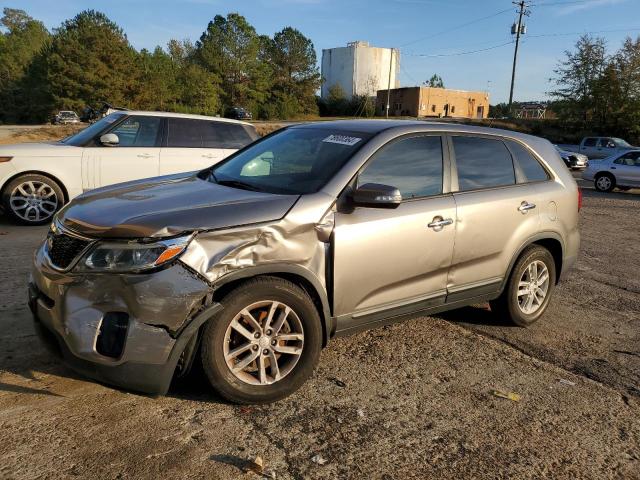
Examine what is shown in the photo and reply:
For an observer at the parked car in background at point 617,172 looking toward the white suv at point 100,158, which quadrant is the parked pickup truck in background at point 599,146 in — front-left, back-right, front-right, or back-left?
back-right

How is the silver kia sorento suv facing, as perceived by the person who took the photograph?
facing the viewer and to the left of the viewer

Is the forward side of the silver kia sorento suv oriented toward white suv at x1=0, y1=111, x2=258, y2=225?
no

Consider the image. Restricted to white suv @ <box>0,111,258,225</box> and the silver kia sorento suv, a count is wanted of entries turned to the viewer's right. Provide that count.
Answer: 0

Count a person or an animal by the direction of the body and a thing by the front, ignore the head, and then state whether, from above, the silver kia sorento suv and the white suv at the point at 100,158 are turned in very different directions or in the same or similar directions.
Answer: same or similar directions

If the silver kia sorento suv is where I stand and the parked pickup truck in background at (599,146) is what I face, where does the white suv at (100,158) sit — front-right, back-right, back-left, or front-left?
front-left

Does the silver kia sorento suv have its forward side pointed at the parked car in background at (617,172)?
no

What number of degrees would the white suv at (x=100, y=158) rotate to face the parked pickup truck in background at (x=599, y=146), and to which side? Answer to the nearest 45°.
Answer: approximately 135° to its right

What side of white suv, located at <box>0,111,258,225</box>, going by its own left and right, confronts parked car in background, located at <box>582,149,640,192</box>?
back

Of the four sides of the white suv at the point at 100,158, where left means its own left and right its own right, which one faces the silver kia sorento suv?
left

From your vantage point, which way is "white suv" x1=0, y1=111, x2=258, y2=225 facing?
to the viewer's left
